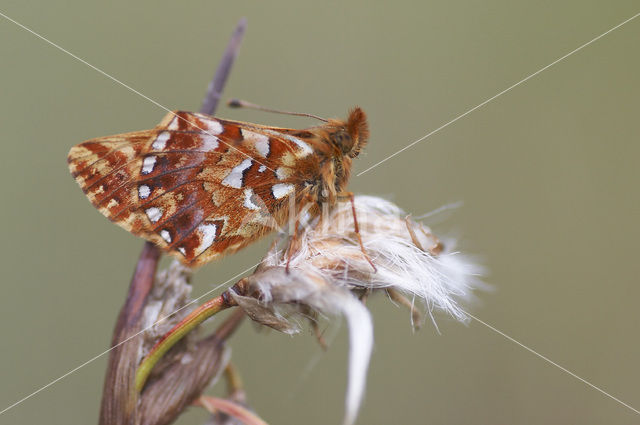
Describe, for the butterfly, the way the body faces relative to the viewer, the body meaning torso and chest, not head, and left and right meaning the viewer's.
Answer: facing to the right of the viewer

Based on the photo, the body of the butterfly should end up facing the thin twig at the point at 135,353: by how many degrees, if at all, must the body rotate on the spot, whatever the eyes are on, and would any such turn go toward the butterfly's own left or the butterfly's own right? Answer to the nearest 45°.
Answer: approximately 135° to the butterfly's own right
